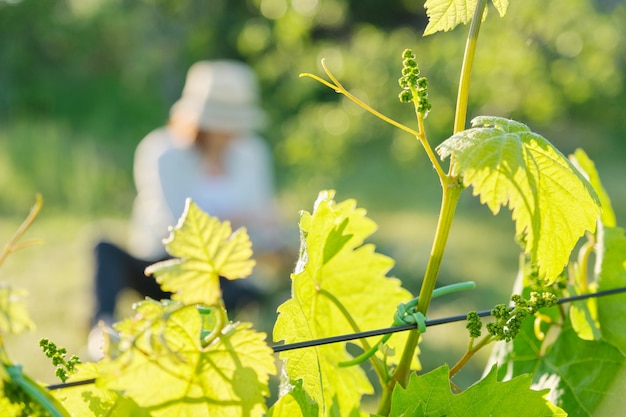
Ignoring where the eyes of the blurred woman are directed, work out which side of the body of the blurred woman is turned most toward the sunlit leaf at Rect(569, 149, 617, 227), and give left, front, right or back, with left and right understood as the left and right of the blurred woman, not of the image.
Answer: front

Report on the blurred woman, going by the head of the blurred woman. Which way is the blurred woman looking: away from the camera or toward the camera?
toward the camera

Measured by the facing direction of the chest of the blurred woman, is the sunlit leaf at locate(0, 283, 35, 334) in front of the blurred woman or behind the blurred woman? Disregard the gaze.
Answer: in front

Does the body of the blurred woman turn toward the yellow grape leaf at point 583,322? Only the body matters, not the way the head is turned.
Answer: yes

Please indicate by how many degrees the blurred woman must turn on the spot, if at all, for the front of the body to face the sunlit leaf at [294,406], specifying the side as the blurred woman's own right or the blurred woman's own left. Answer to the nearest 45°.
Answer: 0° — they already face it

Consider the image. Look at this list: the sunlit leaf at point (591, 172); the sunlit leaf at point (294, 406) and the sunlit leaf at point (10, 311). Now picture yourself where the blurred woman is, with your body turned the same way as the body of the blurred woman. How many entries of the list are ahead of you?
3

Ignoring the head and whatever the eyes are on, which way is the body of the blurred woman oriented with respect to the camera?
toward the camera
